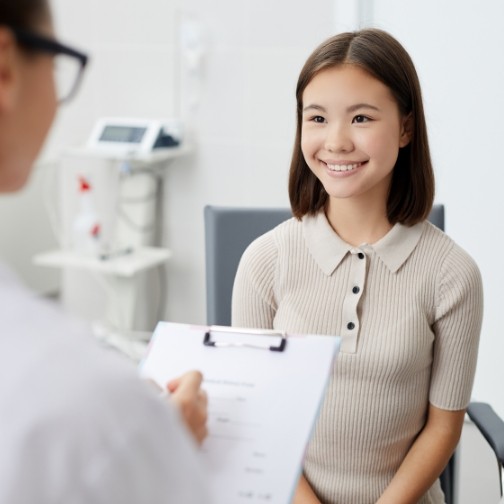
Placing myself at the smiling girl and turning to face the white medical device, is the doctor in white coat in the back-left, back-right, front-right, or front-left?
back-left

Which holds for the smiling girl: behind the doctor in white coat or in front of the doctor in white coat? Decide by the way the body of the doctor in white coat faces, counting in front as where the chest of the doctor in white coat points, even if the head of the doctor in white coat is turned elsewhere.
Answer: in front

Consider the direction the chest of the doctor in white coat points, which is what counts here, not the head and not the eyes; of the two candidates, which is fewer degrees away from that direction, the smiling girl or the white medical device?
the smiling girl

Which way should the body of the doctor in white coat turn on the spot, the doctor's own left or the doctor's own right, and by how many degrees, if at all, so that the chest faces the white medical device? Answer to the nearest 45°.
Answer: approximately 45° to the doctor's own left

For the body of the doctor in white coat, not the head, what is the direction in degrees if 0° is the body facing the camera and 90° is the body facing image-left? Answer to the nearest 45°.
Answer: approximately 225°
